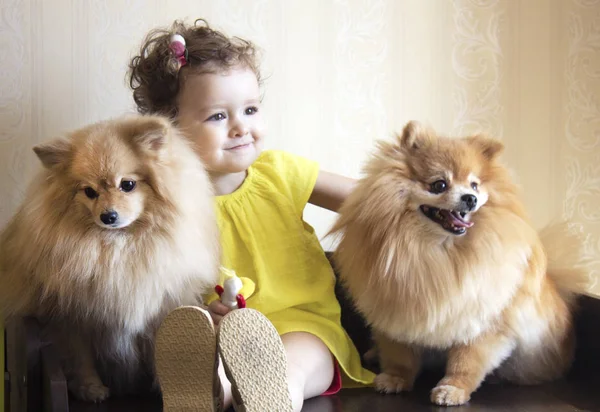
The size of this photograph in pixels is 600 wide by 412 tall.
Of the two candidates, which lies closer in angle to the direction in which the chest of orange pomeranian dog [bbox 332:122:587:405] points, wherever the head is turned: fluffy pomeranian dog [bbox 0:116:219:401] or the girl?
the fluffy pomeranian dog

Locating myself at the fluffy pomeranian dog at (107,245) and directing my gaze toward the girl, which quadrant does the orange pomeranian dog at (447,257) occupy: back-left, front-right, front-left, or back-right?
front-right

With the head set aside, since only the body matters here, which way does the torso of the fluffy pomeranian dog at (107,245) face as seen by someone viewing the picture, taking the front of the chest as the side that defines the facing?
toward the camera

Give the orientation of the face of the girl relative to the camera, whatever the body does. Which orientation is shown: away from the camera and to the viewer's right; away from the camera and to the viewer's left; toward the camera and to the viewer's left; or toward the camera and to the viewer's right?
toward the camera and to the viewer's right

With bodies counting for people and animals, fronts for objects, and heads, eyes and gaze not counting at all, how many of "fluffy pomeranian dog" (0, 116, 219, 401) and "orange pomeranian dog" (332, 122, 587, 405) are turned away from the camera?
0

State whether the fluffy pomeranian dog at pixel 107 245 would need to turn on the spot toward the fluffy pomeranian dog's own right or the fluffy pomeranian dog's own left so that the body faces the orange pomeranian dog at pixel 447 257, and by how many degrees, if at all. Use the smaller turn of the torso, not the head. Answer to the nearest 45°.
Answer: approximately 90° to the fluffy pomeranian dog's own left

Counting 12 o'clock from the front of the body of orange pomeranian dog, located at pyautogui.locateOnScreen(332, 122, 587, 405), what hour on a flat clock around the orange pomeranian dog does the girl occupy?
The girl is roughly at 2 o'clock from the orange pomeranian dog.

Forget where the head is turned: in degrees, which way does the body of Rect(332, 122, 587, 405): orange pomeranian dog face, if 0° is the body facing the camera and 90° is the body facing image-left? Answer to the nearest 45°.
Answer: approximately 45°

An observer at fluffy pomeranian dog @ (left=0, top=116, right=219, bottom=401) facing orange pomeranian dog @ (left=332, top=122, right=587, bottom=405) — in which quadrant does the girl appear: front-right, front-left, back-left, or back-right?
front-left
